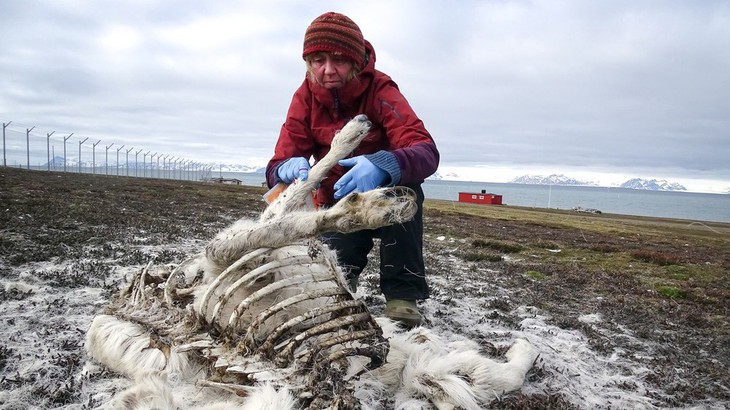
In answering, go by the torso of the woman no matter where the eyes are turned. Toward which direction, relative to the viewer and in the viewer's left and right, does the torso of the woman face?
facing the viewer and to the left of the viewer

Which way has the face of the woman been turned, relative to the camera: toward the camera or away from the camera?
toward the camera
